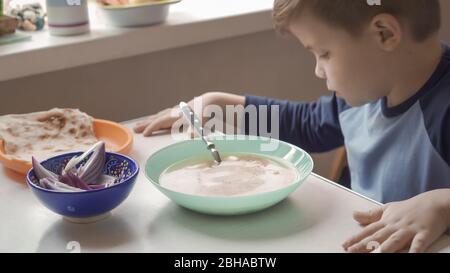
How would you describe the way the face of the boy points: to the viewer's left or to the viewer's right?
to the viewer's left

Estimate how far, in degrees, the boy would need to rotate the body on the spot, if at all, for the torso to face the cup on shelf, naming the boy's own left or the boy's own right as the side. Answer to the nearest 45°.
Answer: approximately 90° to the boy's own right

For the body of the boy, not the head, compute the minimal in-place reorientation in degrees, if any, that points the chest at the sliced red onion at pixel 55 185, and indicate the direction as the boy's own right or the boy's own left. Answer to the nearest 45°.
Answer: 0° — they already face it

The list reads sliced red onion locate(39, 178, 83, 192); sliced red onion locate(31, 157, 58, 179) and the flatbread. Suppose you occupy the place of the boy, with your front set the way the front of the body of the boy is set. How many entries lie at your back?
0

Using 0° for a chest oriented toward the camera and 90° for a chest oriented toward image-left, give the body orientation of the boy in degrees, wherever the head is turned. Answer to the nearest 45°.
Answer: approximately 45°

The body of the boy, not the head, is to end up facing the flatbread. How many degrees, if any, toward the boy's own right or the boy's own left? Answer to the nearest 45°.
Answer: approximately 45° to the boy's own right
